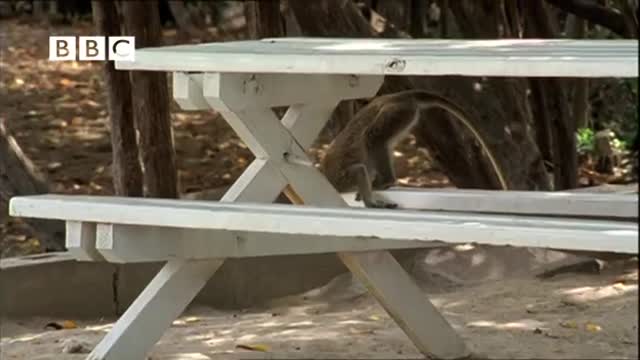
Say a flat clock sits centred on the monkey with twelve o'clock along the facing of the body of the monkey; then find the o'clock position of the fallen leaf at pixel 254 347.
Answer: The fallen leaf is roughly at 10 o'clock from the monkey.

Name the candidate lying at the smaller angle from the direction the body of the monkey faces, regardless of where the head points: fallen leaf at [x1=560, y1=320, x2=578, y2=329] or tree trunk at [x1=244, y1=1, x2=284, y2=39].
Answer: the tree trunk

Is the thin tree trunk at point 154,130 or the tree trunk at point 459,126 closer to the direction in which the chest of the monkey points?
the thin tree trunk

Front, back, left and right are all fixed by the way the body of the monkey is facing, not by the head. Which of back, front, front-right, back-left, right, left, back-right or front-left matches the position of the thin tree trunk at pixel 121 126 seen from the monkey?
front-right

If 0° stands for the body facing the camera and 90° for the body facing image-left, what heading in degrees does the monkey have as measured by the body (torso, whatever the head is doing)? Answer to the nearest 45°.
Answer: approximately 90°

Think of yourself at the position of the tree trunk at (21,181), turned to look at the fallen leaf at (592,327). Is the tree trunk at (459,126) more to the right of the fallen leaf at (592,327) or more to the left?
left

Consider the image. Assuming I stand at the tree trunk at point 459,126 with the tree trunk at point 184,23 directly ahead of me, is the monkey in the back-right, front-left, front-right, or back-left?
back-left

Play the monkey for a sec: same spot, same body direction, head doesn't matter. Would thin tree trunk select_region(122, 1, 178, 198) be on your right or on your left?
on your right

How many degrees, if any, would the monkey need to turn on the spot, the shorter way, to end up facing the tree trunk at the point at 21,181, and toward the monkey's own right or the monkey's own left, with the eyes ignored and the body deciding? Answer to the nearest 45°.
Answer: approximately 45° to the monkey's own right

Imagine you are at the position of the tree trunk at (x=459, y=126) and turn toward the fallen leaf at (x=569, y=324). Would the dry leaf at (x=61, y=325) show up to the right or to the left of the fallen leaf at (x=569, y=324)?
right

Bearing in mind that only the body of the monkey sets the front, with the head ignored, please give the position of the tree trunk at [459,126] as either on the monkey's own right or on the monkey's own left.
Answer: on the monkey's own right

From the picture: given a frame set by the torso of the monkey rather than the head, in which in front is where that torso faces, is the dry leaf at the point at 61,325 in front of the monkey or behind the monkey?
in front

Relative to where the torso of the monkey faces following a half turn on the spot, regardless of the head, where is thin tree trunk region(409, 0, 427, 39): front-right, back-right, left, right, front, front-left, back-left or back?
left
